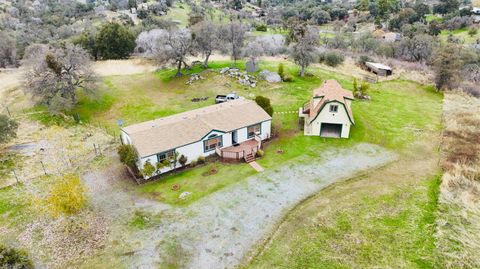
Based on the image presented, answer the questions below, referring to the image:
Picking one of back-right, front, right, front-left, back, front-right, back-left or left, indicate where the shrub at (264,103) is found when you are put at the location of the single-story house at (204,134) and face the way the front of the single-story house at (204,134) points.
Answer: left

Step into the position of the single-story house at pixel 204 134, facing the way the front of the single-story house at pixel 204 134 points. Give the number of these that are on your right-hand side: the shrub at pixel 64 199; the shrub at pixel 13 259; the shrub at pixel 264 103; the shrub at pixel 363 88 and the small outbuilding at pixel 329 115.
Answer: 2

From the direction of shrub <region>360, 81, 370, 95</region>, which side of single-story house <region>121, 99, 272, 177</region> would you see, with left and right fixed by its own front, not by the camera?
left

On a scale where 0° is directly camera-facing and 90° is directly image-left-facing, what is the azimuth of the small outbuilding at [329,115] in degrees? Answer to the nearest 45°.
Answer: approximately 0°

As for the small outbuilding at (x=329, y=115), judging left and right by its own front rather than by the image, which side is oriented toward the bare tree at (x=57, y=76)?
right

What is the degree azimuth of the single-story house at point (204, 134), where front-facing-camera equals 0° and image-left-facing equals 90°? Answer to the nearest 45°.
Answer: approximately 315°

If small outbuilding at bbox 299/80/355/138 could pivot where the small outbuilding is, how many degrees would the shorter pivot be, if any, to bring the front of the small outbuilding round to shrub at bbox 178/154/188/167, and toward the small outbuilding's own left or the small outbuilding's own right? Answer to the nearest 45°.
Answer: approximately 45° to the small outbuilding's own right

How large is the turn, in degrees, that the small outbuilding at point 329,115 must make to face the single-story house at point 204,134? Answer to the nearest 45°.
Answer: approximately 45° to its right

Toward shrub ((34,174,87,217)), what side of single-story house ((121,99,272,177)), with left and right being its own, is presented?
right

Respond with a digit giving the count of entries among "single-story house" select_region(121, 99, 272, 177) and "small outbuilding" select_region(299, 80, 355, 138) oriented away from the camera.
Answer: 0
